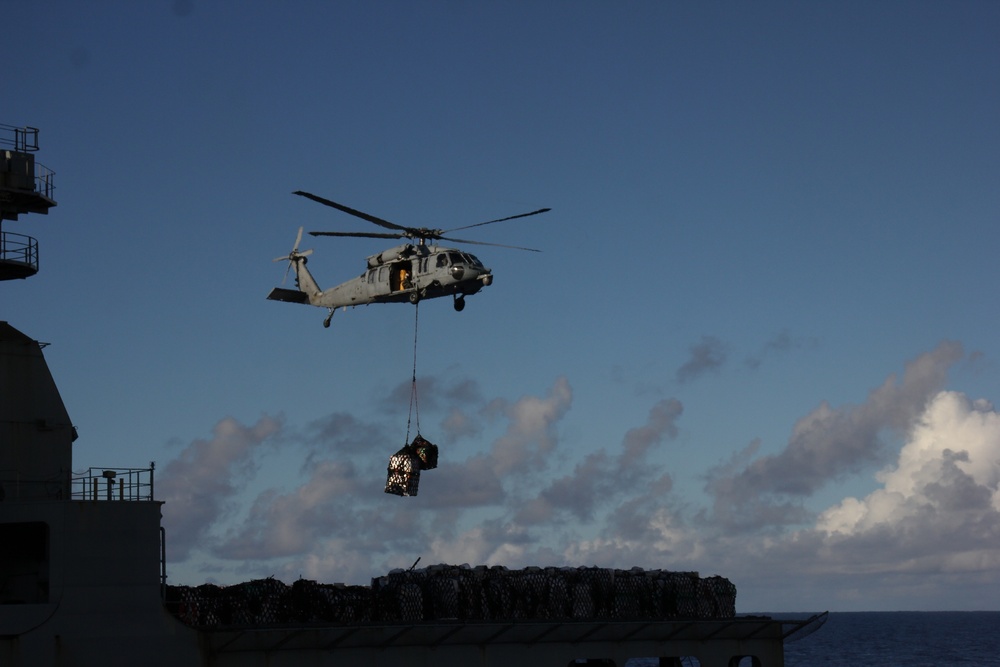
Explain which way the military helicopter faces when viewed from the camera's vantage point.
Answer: facing the viewer and to the right of the viewer
